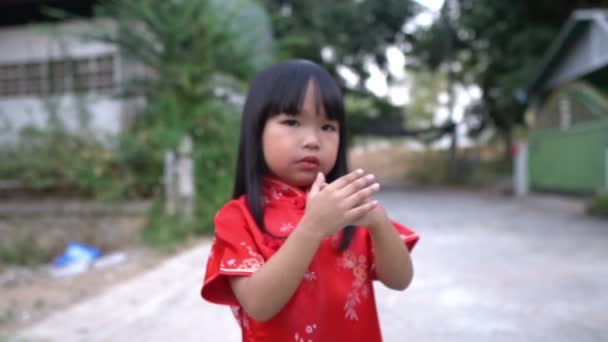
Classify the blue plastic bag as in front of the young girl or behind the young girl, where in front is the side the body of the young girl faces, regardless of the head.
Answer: behind

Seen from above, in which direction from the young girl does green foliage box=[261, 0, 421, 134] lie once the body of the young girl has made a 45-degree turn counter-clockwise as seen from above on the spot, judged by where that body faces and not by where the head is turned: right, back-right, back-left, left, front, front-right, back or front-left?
left

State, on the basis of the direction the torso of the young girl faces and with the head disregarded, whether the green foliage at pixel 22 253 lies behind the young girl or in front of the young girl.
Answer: behind

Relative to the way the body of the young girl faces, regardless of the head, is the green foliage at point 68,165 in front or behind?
behind

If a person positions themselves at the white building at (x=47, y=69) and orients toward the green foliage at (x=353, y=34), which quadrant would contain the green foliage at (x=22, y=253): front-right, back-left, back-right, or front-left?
back-right

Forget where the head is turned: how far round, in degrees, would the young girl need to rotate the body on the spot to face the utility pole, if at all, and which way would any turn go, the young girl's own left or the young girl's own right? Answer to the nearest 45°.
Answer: approximately 135° to the young girl's own left

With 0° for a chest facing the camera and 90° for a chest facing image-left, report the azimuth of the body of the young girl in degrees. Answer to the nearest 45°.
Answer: approximately 315°
